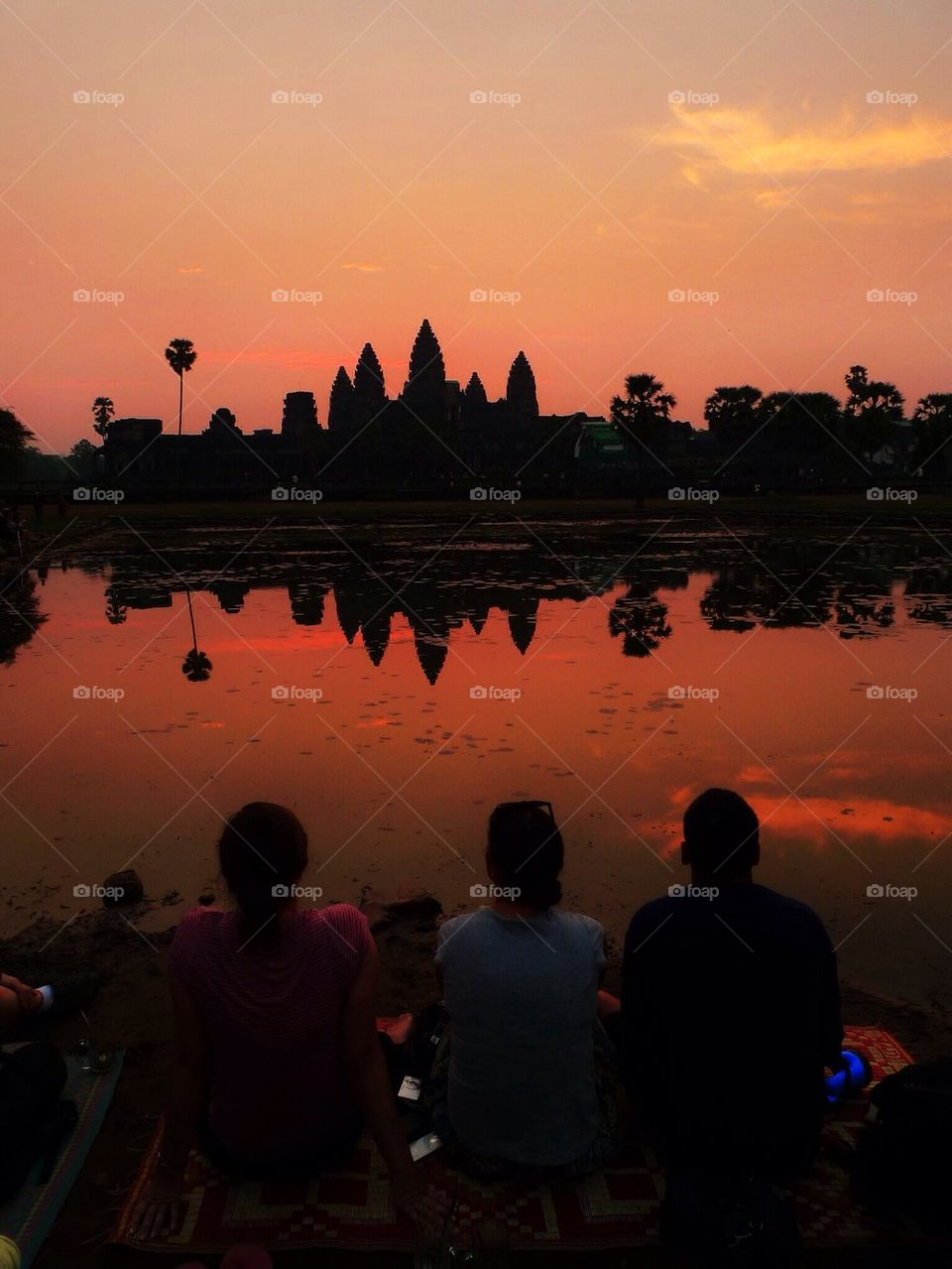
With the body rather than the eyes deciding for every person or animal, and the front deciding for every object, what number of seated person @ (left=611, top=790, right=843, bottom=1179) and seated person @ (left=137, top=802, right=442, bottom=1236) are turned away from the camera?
2

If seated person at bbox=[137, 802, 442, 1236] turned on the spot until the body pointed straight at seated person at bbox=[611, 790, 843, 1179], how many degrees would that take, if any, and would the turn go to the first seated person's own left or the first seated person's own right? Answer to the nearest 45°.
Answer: approximately 90° to the first seated person's own right

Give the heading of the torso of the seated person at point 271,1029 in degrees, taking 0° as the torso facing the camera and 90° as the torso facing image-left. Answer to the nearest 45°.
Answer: approximately 180°

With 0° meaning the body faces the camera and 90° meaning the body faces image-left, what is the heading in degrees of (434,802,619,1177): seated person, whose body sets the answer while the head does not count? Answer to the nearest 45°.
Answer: approximately 180°

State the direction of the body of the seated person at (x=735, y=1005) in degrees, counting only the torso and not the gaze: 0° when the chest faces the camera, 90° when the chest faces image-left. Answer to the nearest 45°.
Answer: approximately 180°

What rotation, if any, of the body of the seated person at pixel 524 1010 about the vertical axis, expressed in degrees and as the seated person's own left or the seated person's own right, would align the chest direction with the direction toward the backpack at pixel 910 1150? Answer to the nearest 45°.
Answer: approximately 90° to the seated person's own right
